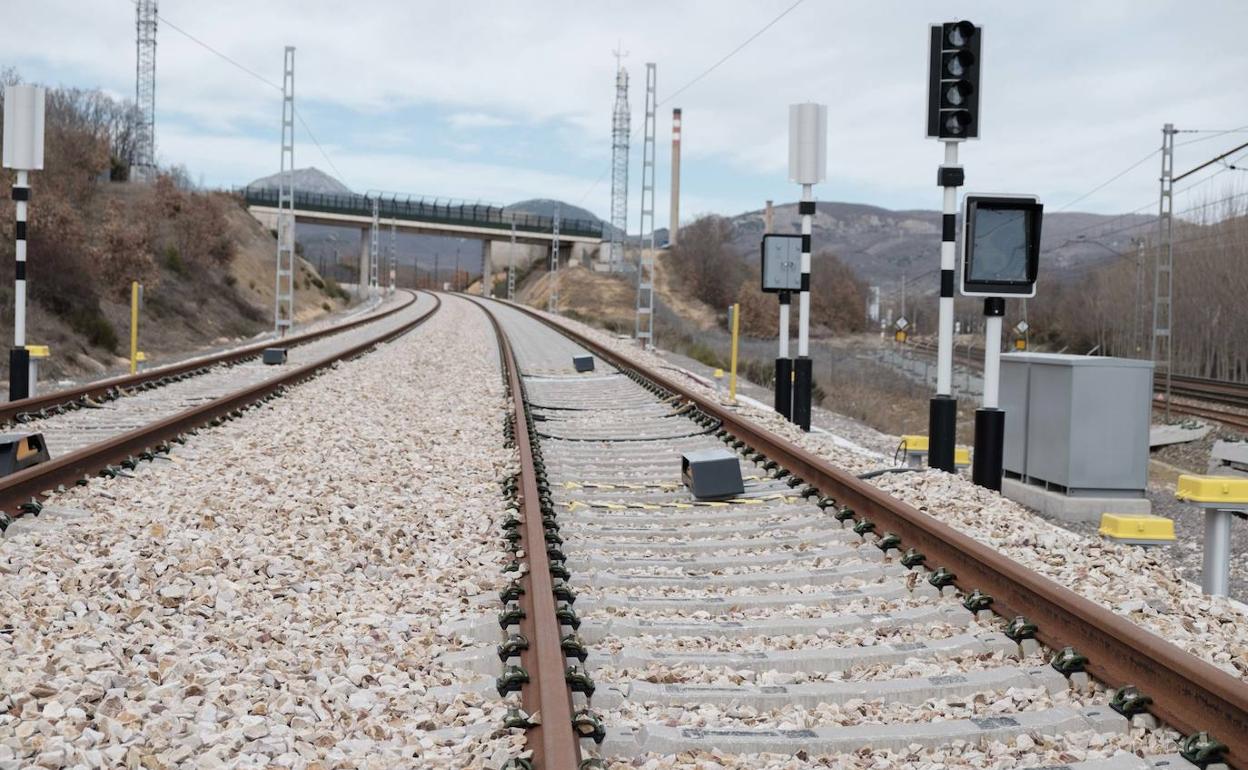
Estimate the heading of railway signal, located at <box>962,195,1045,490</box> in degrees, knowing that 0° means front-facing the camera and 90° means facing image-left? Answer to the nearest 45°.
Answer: approximately 0°

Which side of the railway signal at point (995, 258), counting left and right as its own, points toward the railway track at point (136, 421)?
right

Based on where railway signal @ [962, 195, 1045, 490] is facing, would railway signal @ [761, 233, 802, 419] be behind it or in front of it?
behind
